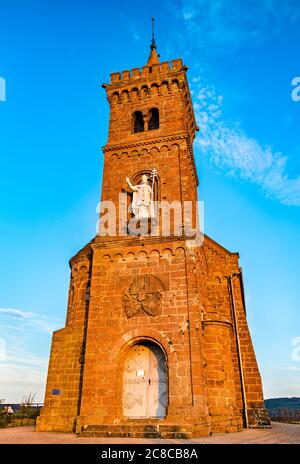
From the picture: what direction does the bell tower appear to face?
toward the camera
